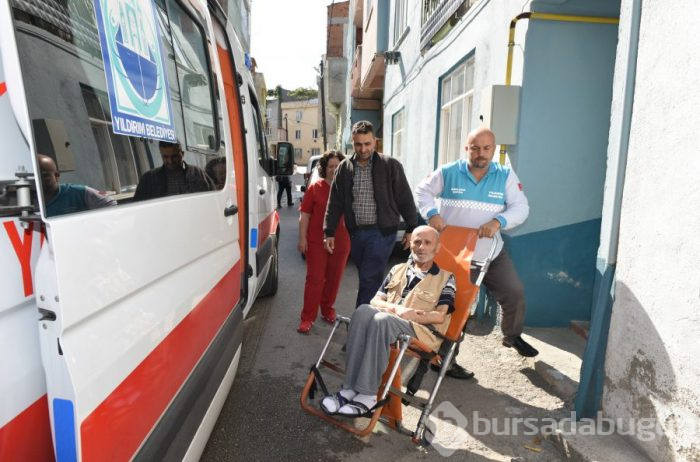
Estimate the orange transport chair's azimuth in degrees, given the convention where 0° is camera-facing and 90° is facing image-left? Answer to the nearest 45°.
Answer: approximately 45°

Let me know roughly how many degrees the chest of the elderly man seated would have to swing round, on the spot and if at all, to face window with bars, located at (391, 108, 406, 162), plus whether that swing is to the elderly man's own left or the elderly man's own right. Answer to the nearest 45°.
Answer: approximately 135° to the elderly man's own right

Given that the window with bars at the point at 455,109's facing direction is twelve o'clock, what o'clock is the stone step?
The stone step is roughly at 10 o'clock from the window with bars.

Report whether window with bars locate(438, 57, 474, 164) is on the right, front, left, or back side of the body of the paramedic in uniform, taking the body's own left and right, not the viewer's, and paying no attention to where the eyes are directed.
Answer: back

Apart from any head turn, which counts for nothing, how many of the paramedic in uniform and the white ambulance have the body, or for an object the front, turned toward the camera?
1

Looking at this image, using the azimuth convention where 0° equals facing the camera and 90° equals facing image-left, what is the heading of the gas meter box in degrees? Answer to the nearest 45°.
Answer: approximately 45°

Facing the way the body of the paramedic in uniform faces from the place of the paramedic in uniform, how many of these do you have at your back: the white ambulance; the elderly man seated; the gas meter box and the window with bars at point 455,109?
2
